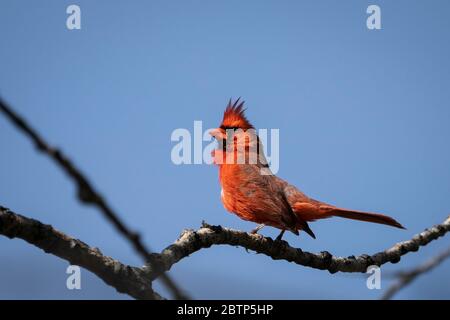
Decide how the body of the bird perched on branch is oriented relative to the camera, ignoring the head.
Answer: to the viewer's left

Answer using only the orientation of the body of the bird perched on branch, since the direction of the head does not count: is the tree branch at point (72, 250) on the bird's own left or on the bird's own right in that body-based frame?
on the bird's own left
